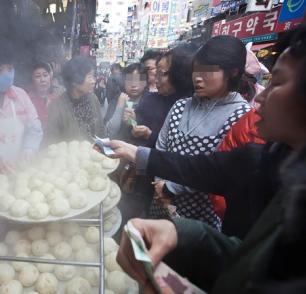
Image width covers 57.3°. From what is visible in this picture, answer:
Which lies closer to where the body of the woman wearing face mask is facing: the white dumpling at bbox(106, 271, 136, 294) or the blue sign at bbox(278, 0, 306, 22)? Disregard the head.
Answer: the white dumpling

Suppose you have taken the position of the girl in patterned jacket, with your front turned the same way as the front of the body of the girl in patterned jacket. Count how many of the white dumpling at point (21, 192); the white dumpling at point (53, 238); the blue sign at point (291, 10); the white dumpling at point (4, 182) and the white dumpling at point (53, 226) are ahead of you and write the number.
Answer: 4

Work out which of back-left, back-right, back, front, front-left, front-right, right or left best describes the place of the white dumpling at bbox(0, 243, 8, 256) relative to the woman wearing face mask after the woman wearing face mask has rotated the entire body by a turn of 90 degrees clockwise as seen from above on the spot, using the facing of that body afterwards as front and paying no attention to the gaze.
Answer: left

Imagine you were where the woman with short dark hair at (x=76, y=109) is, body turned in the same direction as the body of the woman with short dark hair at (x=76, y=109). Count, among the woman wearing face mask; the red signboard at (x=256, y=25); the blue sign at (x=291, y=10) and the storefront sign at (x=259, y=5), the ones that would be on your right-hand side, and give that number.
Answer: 1

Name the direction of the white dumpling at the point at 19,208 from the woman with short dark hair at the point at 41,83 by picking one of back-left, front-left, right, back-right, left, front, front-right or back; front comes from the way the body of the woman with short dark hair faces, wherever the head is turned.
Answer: front

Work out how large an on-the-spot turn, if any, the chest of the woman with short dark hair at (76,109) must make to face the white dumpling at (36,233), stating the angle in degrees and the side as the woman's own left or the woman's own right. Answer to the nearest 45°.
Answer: approximately 45° to the woman's own right

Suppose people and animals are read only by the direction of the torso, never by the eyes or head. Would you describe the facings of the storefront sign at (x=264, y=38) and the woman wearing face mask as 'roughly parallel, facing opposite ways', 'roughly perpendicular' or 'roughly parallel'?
roughly perpendicular

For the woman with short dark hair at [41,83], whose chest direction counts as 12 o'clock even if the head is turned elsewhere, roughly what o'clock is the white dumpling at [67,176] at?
The white dumpling is roughly at 12 o'clock from the woman with short dark hair.

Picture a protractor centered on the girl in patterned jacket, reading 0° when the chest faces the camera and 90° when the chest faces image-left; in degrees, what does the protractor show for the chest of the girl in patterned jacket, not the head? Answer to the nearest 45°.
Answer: approximately 45°

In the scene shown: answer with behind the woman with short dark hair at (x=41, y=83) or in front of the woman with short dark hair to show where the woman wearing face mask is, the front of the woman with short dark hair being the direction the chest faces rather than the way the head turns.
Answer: in front

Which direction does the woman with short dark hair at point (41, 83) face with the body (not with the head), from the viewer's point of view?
toward the camera

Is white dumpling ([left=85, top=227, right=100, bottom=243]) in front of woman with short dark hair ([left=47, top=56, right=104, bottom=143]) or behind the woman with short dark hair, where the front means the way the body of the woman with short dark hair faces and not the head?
in front

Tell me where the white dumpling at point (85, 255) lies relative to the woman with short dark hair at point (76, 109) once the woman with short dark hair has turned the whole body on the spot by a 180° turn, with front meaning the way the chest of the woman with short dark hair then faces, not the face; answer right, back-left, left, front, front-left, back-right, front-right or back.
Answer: back-left

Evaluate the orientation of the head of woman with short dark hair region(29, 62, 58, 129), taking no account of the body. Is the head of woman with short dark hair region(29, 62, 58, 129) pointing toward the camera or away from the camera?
toward the camera

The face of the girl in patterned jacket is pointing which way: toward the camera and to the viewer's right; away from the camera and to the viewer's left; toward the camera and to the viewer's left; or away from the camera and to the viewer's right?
toward the camera and to the viewer's left
